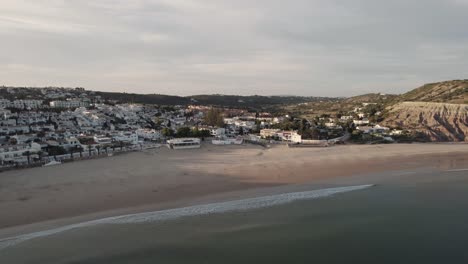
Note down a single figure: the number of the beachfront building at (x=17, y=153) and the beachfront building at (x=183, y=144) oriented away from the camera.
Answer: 0

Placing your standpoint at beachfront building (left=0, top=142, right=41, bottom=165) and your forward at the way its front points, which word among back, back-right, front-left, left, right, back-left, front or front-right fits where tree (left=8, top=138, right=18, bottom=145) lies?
back-left

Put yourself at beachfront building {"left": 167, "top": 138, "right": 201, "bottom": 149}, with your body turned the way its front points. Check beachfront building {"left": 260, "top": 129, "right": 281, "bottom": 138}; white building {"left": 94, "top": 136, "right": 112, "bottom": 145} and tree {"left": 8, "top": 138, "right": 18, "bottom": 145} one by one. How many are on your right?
2

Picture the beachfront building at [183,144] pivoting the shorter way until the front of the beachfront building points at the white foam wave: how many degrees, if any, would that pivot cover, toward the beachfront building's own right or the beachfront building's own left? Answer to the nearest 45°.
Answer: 0° — it already faces it

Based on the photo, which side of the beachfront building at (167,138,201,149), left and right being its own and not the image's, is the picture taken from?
front

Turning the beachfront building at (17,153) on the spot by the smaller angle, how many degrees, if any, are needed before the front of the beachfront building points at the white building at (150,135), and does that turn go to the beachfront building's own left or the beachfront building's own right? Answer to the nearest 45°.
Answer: approximately 90° to the beachfront building's own left

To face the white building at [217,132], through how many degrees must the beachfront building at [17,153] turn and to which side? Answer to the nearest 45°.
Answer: approximately 45° to its left

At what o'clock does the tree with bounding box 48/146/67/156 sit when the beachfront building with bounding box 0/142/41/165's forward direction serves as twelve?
The tree is roughly at 10 o'clock from the beachfront building.

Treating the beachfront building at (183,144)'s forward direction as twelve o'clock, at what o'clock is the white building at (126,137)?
The white building is roughly at 4 o'clock from the beachfront building.

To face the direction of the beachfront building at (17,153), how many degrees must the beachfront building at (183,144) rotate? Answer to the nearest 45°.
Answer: approximately 45° to its right

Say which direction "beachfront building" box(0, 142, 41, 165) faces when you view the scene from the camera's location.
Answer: facing the viewer and to the right of the viewer

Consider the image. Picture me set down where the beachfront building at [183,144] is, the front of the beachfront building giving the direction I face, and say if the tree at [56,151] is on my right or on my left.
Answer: on my right

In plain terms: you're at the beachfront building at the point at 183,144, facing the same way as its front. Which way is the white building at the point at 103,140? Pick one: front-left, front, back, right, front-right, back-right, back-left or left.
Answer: right
